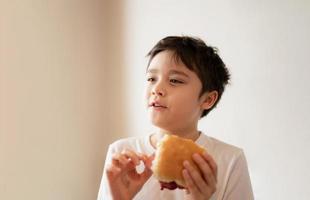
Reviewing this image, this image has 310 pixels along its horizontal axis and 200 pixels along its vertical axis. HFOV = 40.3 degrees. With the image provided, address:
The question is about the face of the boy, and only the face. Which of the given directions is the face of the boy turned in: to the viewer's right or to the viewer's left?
to the viewer's left

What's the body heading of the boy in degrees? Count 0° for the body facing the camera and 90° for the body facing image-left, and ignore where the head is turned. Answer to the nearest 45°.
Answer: approximately 0°
